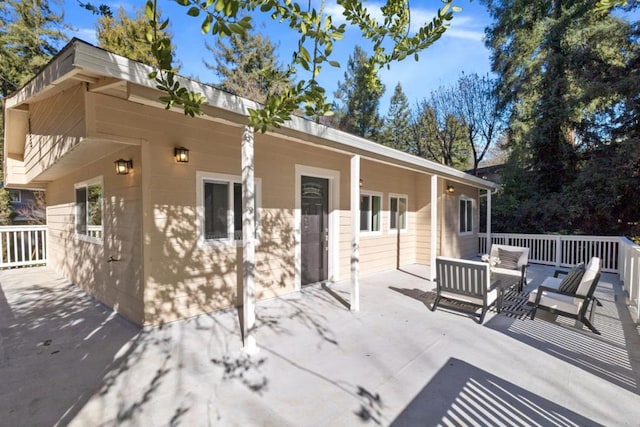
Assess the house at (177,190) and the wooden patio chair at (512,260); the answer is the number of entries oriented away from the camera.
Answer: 0

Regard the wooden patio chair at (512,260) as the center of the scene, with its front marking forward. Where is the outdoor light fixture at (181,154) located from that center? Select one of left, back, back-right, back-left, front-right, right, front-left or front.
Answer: front

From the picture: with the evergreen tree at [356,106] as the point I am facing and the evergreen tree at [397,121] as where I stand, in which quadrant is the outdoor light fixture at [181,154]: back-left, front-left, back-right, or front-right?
front-left

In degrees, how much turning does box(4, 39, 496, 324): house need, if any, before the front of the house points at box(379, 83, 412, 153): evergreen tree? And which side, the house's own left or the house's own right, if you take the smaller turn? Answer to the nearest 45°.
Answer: approximately 90° to the house's own left

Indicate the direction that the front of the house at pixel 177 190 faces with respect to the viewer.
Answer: facing the viewer and to the right of the viewer

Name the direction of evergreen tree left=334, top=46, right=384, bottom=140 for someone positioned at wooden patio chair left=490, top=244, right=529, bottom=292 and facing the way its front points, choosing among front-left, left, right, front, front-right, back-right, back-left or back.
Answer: right

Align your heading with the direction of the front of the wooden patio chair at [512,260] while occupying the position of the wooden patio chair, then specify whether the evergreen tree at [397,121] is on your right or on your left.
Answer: on your right

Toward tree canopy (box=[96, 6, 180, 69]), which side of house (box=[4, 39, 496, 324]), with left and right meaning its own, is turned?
back

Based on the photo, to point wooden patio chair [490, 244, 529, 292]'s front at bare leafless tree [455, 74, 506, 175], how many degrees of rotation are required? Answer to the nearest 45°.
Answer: approximately 135° to its right

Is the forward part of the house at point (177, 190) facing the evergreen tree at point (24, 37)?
no

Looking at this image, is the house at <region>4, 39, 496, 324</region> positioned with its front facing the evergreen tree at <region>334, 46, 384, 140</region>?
no

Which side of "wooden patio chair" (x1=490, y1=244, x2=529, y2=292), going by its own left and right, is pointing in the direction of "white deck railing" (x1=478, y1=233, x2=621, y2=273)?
back

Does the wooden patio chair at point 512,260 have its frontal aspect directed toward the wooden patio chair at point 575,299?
no

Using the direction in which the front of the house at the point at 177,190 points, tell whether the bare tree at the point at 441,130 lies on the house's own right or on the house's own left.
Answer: on the house's own left
